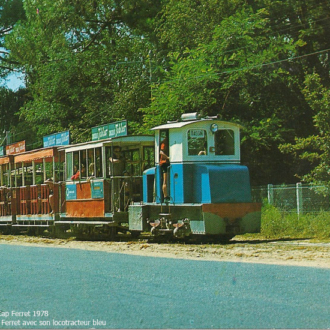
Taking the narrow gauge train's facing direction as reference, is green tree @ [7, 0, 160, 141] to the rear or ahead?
to the rear

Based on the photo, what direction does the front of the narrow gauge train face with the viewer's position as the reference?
facing the viewer and to the right of the viewer

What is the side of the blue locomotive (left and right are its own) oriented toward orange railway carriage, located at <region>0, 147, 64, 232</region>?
back

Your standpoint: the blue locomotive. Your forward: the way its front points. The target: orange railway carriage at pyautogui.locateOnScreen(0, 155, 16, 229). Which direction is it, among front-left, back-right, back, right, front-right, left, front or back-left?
back

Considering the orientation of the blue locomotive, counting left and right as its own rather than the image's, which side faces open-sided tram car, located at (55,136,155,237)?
back

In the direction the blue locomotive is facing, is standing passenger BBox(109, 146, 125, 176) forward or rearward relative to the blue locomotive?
rearward

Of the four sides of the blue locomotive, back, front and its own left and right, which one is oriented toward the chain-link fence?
left

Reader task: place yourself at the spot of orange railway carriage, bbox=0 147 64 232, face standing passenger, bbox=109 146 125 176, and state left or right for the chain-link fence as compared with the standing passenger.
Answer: left

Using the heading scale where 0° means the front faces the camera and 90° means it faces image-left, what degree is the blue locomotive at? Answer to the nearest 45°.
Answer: approximately 315°
